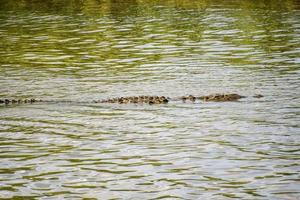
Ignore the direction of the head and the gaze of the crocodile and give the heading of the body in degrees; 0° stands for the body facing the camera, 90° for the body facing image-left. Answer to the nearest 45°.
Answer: approximately 270°
